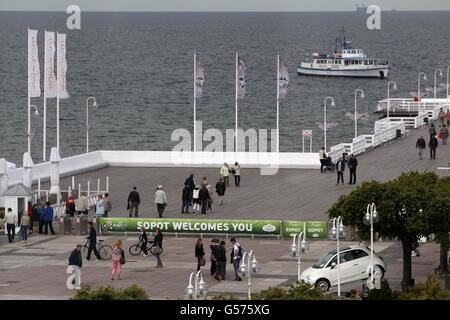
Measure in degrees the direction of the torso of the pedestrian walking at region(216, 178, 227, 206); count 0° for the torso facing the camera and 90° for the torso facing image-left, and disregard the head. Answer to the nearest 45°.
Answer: approximately 180°

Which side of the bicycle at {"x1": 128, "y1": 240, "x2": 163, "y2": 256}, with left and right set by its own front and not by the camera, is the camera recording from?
left

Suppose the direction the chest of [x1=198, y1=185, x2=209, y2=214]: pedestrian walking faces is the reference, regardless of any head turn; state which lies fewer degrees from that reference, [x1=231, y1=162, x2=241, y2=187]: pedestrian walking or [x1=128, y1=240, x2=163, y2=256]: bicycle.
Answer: the pedestrian walking

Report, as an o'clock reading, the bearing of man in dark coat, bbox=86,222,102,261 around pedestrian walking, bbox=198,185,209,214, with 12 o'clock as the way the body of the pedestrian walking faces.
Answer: The man in dark coat is roughly at 7 o'clock from the pedestrian walking.

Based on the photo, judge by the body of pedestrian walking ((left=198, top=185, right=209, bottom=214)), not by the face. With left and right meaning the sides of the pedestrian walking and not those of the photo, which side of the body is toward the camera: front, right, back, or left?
back
